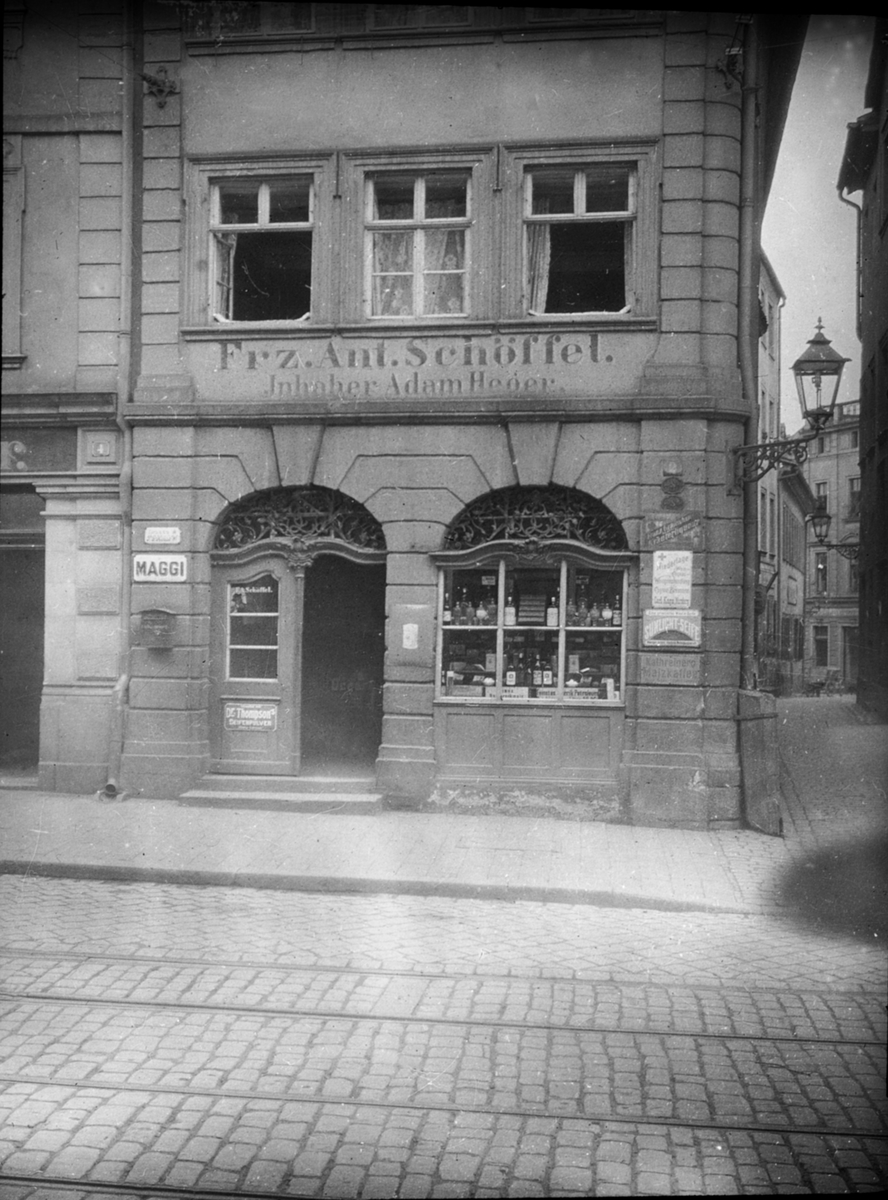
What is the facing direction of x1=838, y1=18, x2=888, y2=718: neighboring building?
to the viewer's left

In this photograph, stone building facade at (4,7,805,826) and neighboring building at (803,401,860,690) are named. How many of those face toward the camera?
2

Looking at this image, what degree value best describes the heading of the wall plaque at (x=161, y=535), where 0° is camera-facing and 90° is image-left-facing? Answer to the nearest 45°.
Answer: approximately 0°

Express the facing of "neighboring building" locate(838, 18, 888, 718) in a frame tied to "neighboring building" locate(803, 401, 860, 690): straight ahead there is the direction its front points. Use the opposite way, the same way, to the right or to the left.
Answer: to the right

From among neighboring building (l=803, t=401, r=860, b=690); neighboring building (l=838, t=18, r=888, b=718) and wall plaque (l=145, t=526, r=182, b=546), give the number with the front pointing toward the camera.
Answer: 2

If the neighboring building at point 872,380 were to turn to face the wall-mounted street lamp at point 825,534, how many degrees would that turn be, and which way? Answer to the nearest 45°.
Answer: approximately 90° to its right

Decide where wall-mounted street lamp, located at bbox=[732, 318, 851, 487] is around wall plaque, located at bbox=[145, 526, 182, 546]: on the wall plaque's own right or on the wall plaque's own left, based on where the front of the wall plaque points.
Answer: on the wall plaque's own left

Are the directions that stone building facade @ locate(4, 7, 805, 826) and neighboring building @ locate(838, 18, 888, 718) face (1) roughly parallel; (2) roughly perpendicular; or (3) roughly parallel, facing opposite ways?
roughly perpendicular

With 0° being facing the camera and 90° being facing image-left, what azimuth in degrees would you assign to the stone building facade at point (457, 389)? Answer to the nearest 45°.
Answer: approximately 0°

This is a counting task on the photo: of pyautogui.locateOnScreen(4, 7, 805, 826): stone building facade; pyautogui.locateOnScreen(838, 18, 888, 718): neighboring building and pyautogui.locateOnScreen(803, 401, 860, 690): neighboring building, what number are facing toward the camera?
2
